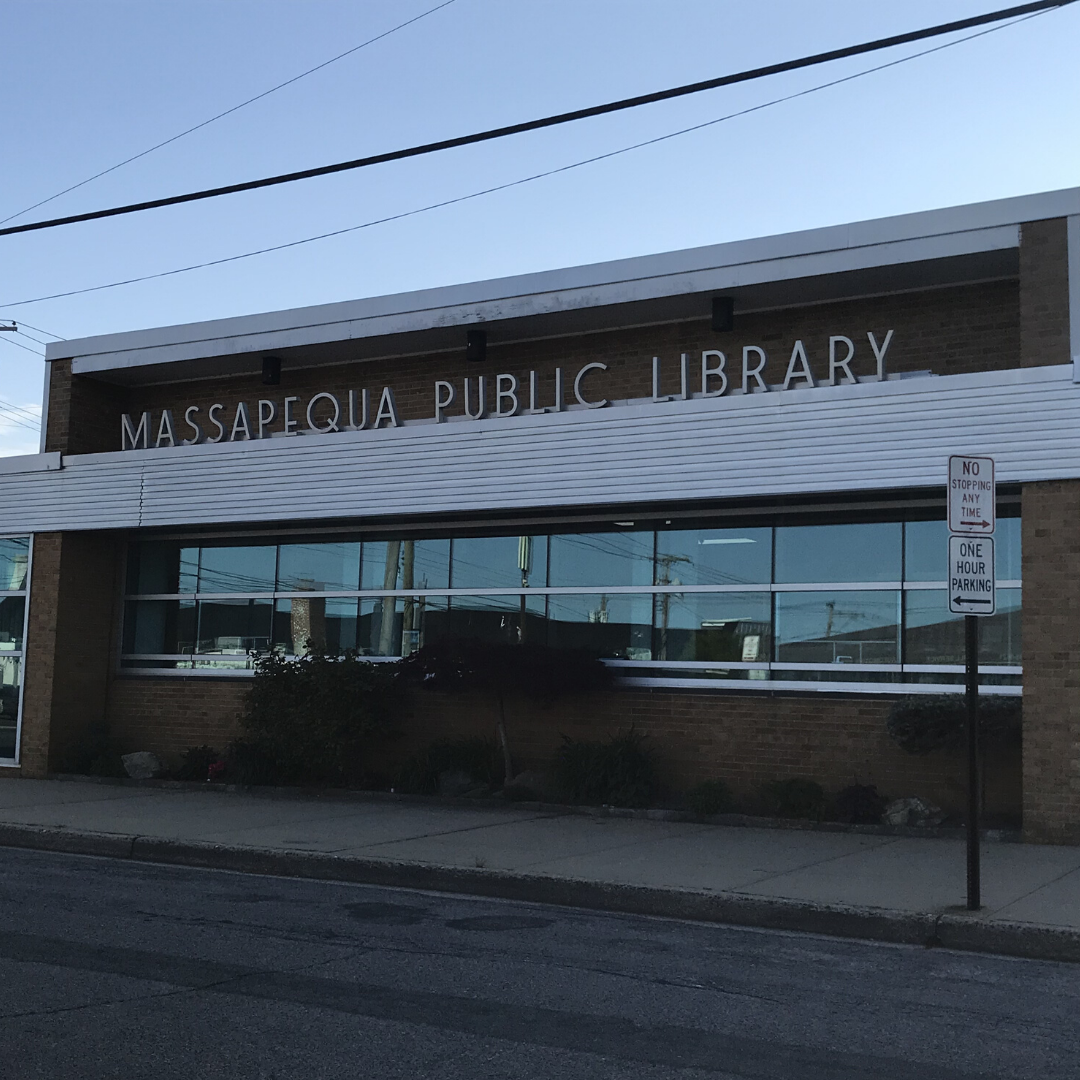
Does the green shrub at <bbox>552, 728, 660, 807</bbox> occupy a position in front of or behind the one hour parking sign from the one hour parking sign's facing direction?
behind

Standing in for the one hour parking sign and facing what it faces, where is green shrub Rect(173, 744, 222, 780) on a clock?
The green shrub is roughly at 4 o'clock from the one hour parking sign.

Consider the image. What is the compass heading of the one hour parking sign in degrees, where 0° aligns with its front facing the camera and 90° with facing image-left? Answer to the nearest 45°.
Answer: approximately 0°

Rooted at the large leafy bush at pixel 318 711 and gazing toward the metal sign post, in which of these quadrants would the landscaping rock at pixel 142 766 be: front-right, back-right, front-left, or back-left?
back-right

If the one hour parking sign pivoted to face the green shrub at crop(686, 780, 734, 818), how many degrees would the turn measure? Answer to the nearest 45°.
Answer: approximately 135° to its right

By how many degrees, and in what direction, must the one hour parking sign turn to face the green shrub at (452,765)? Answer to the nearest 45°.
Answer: approximately 135° to its right

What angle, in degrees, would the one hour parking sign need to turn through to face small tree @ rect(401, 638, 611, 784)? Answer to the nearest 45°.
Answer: approximately 135° to its right

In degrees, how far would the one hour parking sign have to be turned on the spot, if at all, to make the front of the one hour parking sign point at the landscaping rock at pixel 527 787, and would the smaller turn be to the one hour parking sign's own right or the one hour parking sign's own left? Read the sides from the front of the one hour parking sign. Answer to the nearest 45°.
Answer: approximately 135° to the one hour parking sign's own right

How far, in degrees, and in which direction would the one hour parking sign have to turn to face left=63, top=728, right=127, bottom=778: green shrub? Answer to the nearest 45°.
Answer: approximately 135° to its right

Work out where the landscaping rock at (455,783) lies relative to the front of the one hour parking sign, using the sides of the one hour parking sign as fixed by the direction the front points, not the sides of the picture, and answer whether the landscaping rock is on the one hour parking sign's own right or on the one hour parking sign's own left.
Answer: on the one hour parking sign's own right

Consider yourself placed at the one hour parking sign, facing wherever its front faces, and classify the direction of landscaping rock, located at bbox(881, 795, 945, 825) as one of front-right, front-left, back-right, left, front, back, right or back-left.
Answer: back

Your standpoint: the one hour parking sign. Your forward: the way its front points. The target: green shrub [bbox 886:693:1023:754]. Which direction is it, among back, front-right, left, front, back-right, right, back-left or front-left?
back

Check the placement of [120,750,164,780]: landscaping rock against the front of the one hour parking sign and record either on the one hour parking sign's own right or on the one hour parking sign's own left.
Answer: on the one hour parking sign's own right
